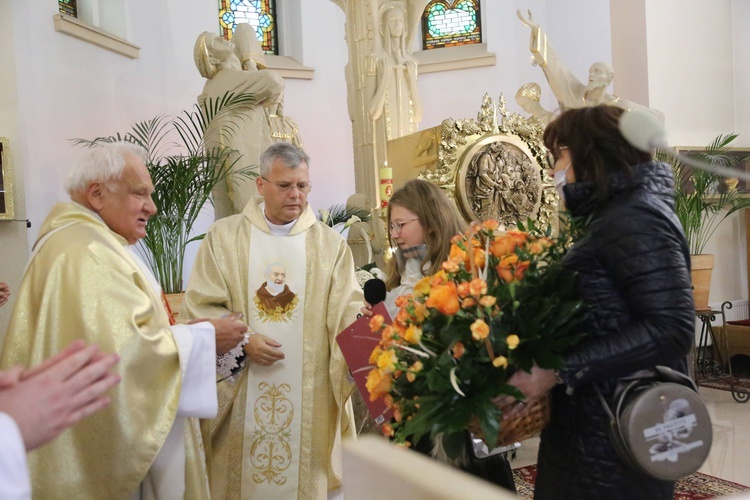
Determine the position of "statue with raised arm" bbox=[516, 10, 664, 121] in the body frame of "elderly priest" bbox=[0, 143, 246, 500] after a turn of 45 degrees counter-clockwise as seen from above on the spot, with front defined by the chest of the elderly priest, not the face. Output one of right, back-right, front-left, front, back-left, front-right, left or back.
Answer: front

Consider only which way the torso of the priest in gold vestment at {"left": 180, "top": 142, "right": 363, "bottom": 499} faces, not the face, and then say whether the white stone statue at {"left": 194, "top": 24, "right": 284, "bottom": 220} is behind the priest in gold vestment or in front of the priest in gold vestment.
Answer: behind

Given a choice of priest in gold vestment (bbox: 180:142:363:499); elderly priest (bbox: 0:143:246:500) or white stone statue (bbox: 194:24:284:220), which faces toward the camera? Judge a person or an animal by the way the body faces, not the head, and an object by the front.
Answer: the priest in gold vestment

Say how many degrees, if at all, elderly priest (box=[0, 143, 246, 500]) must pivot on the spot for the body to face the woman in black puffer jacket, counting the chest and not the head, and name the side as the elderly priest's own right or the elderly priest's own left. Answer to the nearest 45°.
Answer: approximately 45° to the elderly priest's own right

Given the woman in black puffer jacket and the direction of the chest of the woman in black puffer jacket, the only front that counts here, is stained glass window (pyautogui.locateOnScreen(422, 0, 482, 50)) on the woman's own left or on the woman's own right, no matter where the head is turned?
on the woman's own right

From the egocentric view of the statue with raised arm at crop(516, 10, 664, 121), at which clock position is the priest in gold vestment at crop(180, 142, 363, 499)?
The priest in gold vestment is roughly at 11 o'clock from the statue with raised arm.

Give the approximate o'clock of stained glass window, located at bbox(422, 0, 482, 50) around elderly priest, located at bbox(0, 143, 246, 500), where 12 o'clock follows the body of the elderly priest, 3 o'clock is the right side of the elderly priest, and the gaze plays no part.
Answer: The stained glass window is roughly at 10 o'clock from the elderly priest.

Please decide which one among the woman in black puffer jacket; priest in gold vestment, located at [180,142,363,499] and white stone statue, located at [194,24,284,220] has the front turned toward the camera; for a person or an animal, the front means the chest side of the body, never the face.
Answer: the priest in gold vestment

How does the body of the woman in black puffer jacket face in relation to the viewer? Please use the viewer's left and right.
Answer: facing to the left of the viewer

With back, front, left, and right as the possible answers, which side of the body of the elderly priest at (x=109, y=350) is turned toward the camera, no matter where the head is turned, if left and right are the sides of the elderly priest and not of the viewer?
right
